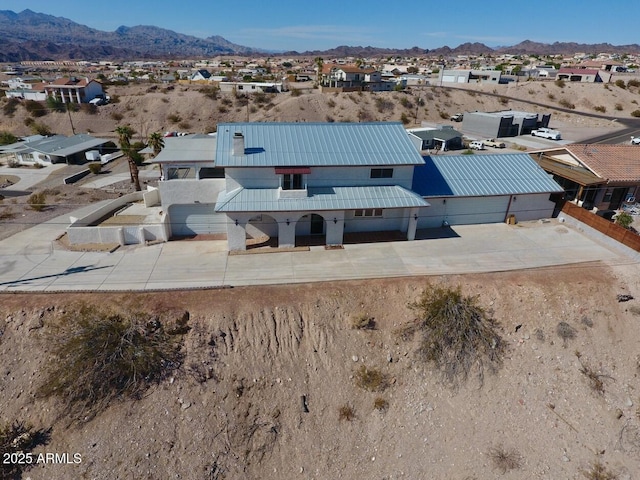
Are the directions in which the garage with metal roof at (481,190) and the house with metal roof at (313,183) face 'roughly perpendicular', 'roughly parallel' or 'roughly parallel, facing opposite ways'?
roughly parallel

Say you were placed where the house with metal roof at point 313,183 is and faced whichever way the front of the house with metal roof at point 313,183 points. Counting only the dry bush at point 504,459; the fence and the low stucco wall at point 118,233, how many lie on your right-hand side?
1

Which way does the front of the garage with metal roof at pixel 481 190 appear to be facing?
toward the camera

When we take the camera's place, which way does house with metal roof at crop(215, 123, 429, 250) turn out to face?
facing the viewer

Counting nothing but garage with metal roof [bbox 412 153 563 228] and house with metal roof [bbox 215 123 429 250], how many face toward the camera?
2

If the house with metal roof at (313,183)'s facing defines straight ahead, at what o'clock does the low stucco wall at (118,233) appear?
The low stucco wall is roughly at 3 o'clock from the house with metal roof.

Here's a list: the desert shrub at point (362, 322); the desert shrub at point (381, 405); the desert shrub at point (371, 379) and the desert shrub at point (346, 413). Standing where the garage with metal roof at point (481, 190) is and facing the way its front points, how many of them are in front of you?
4

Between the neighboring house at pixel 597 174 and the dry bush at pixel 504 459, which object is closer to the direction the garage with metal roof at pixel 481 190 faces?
the dry bush

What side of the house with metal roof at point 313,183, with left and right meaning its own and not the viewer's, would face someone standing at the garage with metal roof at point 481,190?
left

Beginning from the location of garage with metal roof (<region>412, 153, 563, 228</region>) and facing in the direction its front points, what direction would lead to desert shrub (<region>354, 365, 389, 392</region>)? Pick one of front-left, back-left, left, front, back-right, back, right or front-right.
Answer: front

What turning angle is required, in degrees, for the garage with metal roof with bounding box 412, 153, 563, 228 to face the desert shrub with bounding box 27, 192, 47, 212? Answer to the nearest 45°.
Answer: approximately 90° to its right

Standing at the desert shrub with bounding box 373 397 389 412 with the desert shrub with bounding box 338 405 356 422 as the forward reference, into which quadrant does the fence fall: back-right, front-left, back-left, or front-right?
back-right

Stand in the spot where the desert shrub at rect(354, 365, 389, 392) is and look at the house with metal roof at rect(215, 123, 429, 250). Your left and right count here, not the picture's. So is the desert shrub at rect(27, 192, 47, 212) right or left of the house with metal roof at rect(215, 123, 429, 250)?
left

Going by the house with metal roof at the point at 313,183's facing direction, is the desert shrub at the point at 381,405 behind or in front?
in front
